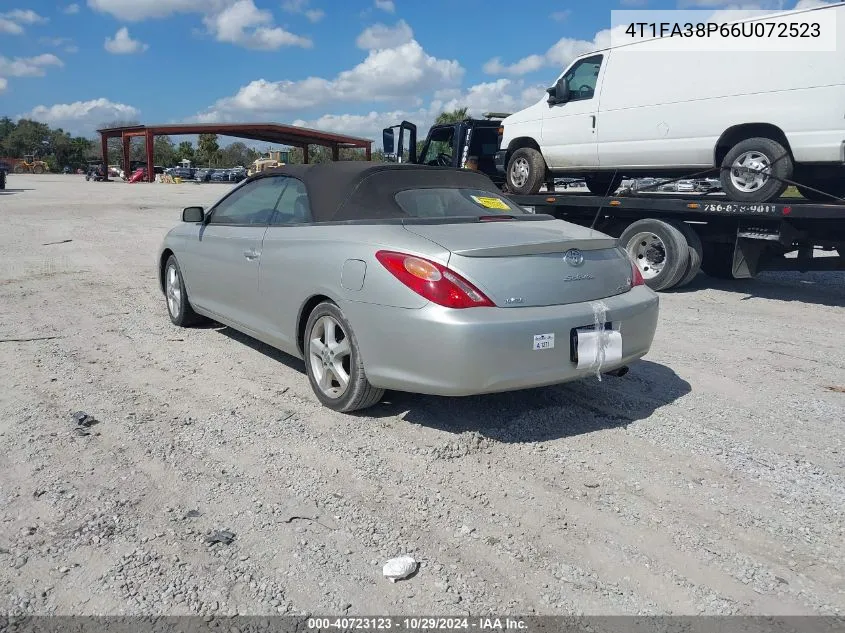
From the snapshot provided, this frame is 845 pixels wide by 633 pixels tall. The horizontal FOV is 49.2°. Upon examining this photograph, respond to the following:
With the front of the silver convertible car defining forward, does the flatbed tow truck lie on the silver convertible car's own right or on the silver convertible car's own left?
on the silver convertible car's own right

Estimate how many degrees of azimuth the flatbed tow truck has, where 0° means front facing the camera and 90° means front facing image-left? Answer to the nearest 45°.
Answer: approximately 135°

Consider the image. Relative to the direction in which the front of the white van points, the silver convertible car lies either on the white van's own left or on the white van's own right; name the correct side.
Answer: on the white van's own left

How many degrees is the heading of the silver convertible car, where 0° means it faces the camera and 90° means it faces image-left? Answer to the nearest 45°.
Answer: approximately 135°

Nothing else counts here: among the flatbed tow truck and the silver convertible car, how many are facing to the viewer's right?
0

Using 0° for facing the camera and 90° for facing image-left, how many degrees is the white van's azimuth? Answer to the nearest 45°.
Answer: approximately 135°

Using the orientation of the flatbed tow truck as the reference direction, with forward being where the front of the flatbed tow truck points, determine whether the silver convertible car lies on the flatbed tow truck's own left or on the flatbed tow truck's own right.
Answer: on the flatbed tow truck's own left

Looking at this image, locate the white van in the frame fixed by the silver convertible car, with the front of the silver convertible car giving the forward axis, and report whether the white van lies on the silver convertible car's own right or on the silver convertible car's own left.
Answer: on the silver convertible car's own right
